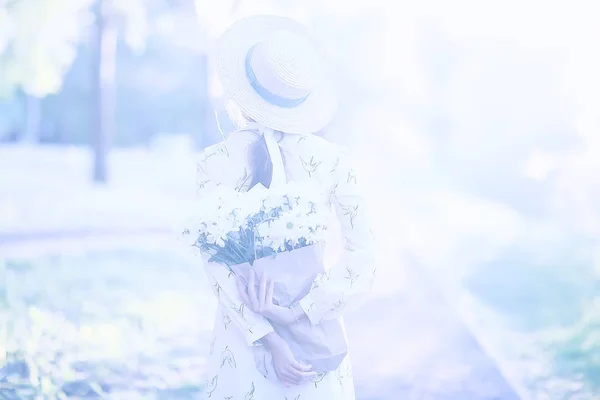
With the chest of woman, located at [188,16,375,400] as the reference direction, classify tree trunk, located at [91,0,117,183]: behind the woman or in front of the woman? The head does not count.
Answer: in front

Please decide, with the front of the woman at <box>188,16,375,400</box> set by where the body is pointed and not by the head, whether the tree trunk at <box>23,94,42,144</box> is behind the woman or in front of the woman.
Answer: in front

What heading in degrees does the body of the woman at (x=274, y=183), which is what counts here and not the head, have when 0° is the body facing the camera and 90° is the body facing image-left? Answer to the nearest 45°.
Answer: approximately 180°
